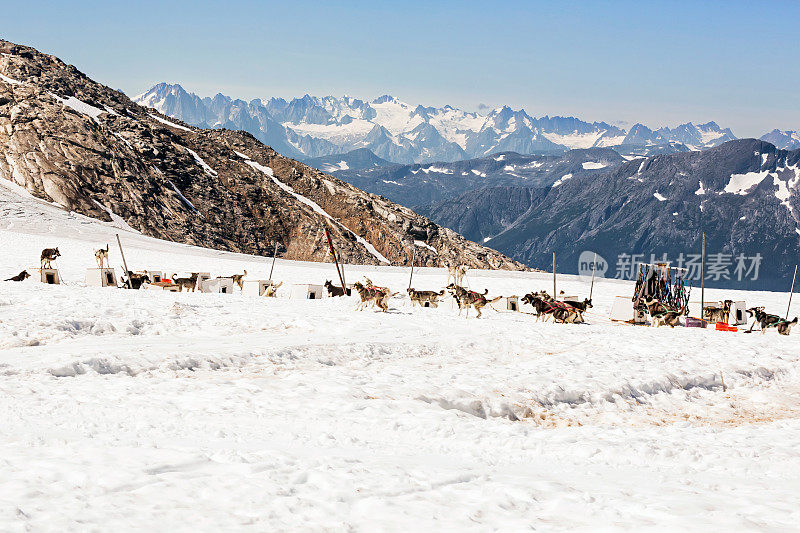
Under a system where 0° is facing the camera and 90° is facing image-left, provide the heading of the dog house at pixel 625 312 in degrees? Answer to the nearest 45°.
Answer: approximately 315°

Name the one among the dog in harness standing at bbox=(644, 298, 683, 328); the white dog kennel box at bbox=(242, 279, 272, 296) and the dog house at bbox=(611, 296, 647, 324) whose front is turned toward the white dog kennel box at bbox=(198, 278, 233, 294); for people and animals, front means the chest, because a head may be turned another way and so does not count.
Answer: the dog in harness standing

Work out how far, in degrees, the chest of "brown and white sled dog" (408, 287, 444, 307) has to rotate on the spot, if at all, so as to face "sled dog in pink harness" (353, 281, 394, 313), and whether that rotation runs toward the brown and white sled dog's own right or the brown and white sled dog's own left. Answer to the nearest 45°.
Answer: approximately 45° to the brown and white sled dog's own left

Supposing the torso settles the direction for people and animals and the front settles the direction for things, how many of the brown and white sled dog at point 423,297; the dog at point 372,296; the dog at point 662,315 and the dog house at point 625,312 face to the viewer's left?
3

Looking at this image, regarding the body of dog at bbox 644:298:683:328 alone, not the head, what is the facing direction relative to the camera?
to the viewer's left

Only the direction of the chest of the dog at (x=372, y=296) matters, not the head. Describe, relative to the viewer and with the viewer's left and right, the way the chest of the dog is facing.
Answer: facing to the left of the viewer

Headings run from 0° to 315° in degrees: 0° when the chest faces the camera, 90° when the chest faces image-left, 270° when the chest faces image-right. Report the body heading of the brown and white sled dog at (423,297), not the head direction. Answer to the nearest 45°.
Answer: approximately 90°

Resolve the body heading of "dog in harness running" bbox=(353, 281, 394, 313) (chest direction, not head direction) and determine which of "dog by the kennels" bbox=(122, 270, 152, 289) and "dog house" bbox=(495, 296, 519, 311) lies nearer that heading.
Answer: the dog by the kennels

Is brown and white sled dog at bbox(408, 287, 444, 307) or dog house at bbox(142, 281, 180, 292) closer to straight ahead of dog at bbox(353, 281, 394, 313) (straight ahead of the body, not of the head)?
the dog house

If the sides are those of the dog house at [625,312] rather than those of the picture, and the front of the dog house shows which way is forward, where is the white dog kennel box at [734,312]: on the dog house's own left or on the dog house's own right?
on the dog house's own left

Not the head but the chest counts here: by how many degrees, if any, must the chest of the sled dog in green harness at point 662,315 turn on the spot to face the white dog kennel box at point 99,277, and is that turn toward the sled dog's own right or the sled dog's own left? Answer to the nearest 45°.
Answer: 0° — it already faces it
